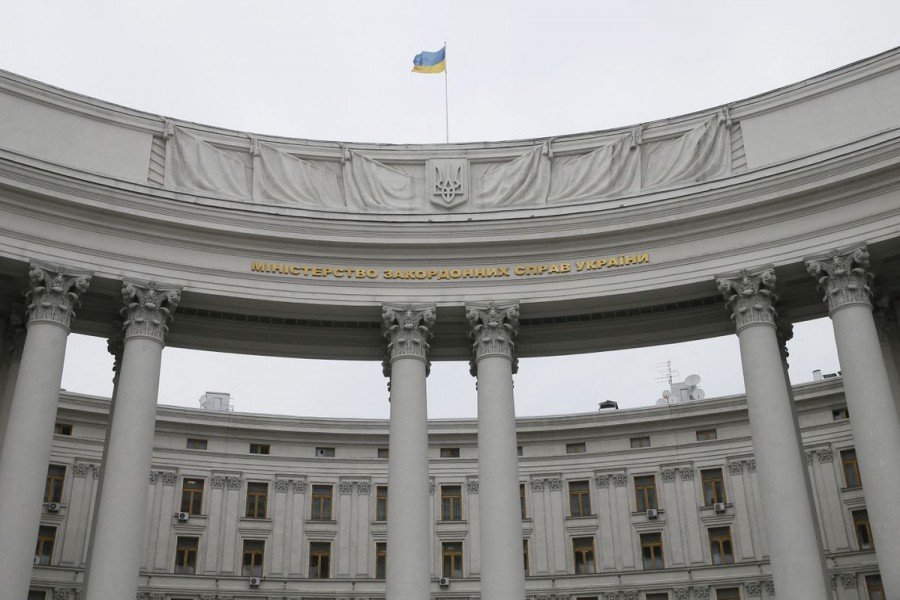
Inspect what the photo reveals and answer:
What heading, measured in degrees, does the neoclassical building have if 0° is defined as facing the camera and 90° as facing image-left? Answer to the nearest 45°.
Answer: approximately 0°
